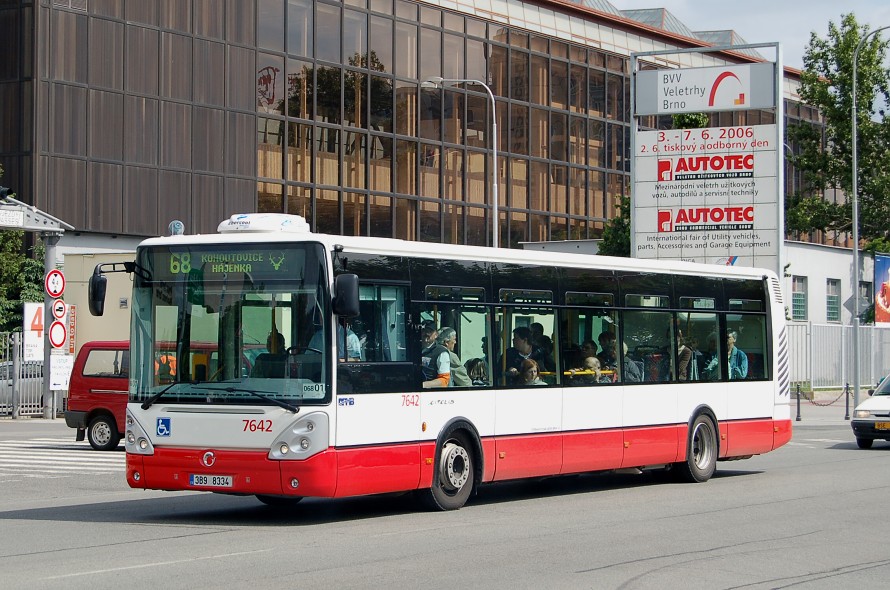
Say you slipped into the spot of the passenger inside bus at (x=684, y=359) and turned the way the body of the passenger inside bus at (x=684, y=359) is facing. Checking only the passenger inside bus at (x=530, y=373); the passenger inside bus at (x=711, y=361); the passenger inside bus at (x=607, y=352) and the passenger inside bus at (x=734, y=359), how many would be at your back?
2

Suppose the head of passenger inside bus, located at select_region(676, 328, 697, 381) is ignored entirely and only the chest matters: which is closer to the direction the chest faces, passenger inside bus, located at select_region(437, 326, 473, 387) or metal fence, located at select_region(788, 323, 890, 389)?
the passenger inside bus

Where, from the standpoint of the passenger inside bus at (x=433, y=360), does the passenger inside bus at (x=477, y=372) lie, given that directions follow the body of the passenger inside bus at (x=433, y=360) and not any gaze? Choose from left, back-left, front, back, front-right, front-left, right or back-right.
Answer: back

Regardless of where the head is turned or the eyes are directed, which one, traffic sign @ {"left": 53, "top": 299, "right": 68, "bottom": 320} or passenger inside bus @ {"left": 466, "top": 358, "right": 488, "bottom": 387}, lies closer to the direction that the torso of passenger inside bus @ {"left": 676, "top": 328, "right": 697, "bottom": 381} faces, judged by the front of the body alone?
the passenger inside bus

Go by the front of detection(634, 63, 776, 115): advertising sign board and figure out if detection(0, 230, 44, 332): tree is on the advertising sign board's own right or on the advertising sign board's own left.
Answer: on the advertising sign board's own right

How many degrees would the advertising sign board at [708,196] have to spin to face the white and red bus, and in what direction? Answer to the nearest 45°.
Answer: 0° — it already faces it

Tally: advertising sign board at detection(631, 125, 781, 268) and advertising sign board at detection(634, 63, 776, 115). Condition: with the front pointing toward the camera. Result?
2

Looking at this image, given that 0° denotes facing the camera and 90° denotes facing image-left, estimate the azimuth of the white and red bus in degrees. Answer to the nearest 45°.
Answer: approximately 45°

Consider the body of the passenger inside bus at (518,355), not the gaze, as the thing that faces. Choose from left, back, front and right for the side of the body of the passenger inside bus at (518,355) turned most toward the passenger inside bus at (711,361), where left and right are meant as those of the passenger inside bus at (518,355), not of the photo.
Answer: back
